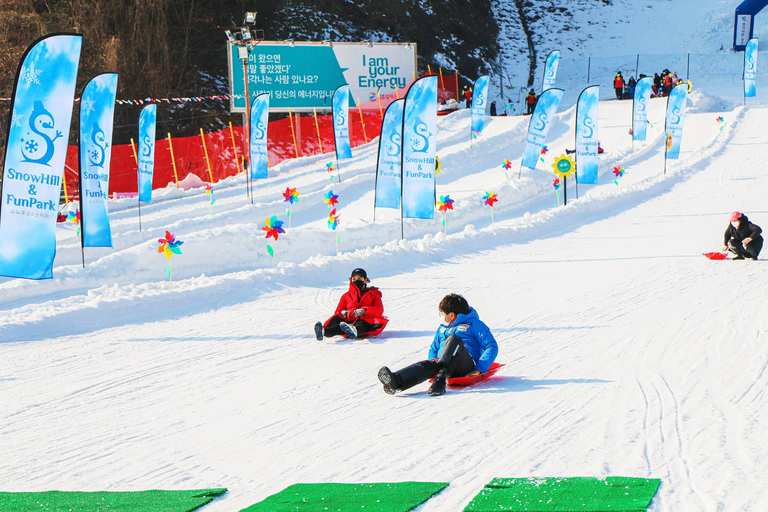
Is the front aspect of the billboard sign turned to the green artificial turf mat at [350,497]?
yes

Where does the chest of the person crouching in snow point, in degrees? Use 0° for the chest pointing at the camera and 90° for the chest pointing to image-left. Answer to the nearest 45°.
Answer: approximately 45°

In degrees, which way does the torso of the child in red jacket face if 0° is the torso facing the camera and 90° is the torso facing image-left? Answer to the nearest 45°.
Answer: approximately 45°

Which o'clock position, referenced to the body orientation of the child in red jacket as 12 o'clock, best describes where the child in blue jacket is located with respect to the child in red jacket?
The child in blue jacket is roughly at 10 o'clock from the child in red jacket.

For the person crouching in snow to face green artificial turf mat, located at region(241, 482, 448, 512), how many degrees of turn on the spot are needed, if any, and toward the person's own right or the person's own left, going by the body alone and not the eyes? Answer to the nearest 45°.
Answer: approximately 45° to the person's own left

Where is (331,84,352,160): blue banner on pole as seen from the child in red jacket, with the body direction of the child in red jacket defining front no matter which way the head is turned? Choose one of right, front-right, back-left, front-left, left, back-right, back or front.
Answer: back-right

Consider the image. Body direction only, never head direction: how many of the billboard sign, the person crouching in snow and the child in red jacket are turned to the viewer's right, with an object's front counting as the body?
0

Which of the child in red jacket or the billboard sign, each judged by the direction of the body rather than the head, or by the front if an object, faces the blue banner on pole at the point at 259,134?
the billboard sign

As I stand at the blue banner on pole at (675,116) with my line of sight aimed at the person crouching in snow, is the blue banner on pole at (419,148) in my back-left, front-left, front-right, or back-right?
front-right

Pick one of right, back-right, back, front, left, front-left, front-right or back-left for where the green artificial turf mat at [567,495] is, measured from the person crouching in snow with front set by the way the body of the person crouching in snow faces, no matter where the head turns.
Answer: front-left

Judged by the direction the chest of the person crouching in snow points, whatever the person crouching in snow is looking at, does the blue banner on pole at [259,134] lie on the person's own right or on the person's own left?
on the person's own right

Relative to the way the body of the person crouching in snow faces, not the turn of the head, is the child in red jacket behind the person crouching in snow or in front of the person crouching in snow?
in front

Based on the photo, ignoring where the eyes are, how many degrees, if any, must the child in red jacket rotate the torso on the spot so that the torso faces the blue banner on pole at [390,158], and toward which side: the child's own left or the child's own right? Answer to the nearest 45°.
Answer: approximately 135° to the child's own right

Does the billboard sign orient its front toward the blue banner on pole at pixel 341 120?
yes

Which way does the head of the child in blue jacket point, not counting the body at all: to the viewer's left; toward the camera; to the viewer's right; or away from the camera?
to the viewer's left

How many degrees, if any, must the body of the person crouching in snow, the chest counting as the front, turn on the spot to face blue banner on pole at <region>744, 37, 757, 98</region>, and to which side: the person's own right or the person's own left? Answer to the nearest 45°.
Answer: approximately 135° to the person's own right

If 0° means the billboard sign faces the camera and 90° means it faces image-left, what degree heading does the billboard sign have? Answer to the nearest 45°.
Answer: approximately 0°

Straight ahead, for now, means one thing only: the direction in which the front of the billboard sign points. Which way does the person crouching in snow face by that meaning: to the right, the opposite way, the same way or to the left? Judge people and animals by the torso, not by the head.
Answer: to the right

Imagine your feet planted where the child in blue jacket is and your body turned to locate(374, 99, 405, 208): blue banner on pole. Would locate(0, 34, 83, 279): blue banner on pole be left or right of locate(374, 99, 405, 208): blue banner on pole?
left
